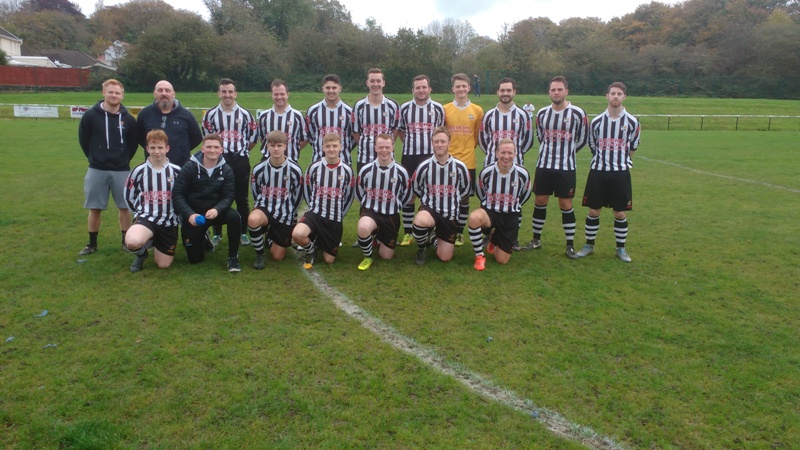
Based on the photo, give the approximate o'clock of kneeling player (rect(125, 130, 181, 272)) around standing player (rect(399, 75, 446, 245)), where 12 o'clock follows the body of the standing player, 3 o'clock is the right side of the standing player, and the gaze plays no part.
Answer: The kneeling player is roughly at 2 o'clock from the standing player.

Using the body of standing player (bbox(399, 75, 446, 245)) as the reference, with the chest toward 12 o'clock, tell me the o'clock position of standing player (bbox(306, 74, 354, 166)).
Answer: standing player (bbox(306, 74, 354, 166)) is roughly at 3 o'clock from standing player (bbox(399, 75, 446, 245)).

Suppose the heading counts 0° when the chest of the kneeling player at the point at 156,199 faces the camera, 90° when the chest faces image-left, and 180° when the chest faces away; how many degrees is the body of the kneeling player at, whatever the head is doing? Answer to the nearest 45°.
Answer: approximately 0°

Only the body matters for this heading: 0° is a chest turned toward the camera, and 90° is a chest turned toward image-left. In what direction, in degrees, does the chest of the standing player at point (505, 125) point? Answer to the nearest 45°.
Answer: approximately 0°

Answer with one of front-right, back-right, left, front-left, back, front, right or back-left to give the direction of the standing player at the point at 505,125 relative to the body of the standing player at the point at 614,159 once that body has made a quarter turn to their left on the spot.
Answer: back

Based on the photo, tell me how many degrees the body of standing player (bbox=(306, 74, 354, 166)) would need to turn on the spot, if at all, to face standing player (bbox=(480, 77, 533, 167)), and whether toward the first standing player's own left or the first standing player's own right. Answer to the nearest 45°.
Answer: approximately 90° to the first standing player's own left

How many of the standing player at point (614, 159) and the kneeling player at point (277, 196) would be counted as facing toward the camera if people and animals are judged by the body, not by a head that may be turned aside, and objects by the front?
2

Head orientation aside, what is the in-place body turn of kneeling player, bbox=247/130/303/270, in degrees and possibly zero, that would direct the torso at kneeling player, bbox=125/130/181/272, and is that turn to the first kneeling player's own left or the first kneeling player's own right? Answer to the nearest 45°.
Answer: approximately 90° to the first kneeling player's own right
